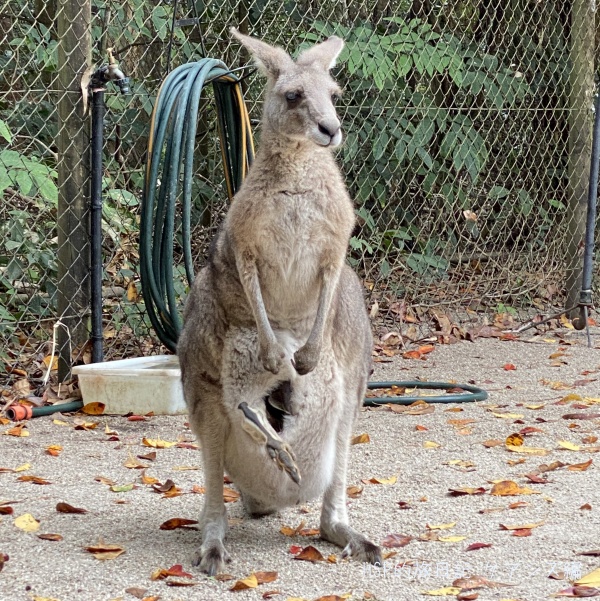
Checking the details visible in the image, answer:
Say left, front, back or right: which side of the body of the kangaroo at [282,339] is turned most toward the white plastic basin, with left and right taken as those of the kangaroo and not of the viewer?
back

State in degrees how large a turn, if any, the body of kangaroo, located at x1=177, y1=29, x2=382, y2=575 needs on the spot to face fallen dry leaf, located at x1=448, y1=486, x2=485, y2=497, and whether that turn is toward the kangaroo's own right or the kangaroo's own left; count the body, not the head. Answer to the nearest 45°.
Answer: approximately 135° to the kangaroo's own left

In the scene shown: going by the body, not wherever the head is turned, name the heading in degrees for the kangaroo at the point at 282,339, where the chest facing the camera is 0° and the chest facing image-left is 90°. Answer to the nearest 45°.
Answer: approximately 0°

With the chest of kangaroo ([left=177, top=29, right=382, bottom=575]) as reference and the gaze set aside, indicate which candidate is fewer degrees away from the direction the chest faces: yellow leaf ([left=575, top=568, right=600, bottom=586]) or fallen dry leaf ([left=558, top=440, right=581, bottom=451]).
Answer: the yellow leaf

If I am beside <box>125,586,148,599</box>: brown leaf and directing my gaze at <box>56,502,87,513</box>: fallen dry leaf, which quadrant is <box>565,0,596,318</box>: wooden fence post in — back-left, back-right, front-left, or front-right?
front-right

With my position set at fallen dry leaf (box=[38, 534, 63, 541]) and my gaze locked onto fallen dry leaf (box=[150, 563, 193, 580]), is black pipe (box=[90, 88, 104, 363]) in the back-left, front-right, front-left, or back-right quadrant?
back-left

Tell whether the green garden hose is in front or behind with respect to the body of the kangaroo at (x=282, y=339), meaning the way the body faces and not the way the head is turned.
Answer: behind

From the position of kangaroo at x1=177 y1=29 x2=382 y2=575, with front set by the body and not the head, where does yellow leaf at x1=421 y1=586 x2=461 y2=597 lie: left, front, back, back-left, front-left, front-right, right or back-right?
front-left

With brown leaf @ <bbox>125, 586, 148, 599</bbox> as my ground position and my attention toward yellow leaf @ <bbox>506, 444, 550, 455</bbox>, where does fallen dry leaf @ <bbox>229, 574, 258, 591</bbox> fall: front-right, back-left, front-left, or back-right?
front-right

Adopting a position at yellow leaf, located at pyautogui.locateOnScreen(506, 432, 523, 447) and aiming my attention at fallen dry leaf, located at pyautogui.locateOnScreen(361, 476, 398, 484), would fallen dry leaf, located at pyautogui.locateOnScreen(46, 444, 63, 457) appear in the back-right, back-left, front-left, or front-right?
front-right
